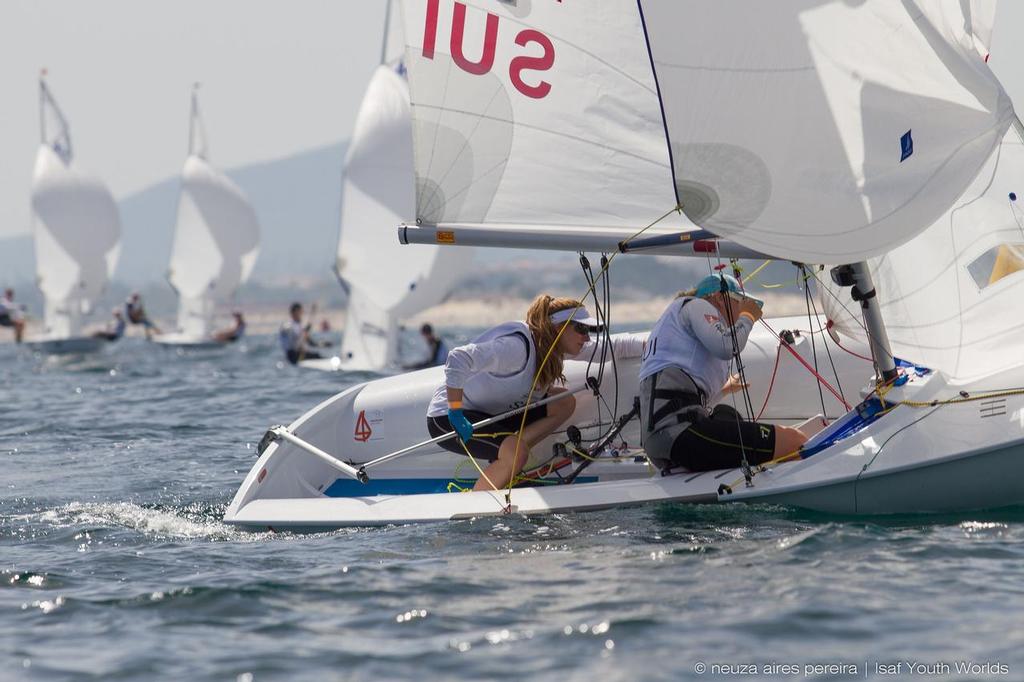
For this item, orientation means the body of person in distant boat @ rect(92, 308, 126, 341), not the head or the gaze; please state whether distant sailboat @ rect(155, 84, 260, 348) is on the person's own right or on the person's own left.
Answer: on the person's own right

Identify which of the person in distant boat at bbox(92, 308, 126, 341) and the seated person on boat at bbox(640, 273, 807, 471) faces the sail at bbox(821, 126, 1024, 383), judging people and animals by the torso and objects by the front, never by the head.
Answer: the seated person on boat

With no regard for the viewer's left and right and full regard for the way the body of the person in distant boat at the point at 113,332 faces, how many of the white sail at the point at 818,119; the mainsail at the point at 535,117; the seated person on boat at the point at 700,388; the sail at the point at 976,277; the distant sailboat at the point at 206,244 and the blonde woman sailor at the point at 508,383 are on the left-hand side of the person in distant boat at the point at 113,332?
5

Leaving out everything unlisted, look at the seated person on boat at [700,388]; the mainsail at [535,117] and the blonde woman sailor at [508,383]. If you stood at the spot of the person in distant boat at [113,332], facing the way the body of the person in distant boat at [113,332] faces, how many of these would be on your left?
3

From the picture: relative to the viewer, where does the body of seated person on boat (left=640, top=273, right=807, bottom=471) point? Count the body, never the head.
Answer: to the viewer's right

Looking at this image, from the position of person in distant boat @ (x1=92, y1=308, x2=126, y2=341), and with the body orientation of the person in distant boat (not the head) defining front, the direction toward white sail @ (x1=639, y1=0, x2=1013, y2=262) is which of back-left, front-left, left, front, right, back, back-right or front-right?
left

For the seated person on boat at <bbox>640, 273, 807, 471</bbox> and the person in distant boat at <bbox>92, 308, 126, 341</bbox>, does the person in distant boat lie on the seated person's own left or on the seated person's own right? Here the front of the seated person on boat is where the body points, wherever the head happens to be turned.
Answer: on the seated person's own left

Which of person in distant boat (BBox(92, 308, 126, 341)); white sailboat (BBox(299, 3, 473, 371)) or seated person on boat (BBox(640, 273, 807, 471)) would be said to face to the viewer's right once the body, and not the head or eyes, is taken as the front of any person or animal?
the seated person on boat
